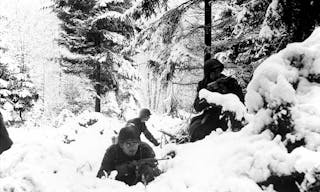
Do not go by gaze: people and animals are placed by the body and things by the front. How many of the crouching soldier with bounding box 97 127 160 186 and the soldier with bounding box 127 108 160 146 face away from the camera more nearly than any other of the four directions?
0

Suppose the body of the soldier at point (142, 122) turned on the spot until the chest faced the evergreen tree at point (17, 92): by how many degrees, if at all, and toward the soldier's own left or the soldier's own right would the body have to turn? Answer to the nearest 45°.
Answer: approximately 180°

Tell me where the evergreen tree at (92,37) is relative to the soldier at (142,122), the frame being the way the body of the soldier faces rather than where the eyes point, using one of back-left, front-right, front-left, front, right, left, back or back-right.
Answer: back-left

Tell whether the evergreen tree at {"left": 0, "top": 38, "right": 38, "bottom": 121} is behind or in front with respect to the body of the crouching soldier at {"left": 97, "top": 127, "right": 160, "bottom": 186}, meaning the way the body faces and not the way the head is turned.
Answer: behind

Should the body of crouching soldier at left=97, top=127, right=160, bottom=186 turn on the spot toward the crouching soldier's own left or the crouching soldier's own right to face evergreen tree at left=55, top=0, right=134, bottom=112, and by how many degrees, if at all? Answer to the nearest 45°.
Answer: approximately 180°

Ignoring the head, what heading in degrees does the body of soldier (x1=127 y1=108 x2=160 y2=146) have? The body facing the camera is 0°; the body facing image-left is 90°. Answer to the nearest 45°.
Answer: approximately 315°

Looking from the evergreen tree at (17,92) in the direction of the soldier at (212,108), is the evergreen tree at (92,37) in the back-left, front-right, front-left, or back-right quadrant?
front-left

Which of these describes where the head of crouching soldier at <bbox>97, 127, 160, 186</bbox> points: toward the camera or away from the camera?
toward the camera

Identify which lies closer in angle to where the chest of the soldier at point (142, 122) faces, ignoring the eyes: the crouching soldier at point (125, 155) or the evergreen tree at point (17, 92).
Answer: the crouching soldier

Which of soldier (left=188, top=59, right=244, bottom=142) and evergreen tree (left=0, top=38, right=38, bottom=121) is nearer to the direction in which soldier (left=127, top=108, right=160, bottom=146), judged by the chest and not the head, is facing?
the soldier

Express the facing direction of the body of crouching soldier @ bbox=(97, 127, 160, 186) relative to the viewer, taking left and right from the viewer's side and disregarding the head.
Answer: facing the viewer

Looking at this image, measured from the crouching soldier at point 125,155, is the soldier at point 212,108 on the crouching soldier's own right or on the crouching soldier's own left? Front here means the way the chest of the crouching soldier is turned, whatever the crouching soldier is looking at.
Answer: on the crouching soldier's own left

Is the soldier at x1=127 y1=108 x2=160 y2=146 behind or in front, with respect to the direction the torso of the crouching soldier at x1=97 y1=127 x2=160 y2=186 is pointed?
behind
